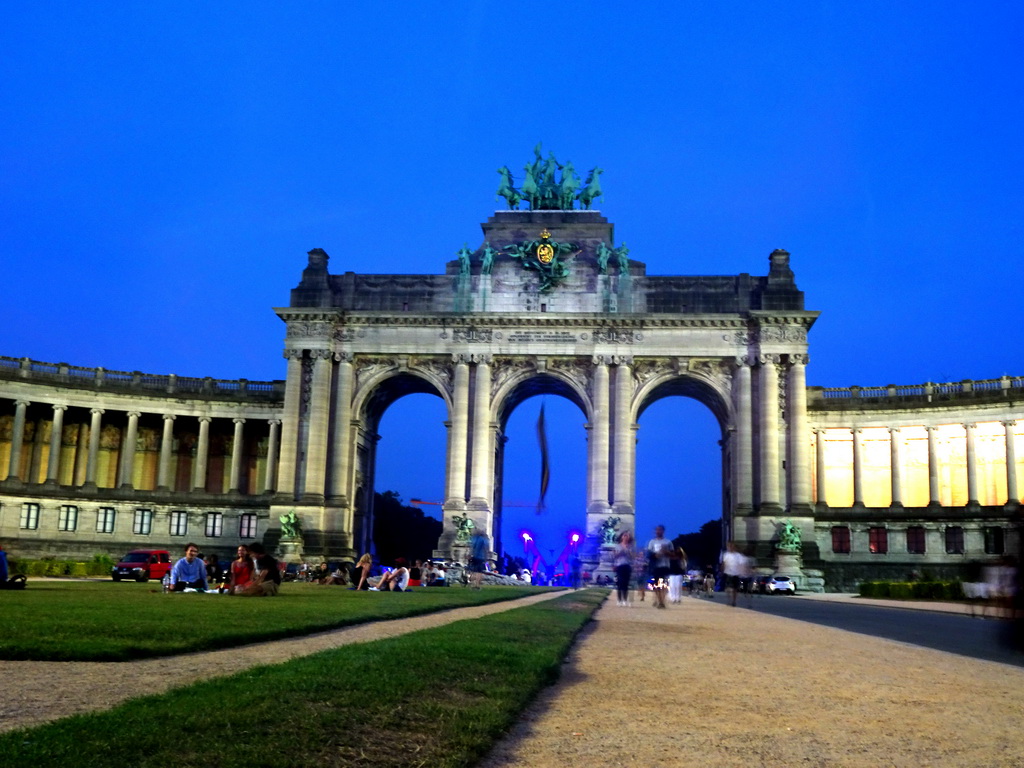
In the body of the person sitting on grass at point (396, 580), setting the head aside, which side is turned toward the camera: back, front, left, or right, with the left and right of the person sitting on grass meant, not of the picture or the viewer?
left

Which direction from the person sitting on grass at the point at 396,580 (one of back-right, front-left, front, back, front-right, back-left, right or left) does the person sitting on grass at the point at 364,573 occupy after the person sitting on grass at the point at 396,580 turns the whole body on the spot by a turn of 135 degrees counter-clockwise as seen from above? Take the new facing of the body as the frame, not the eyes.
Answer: back

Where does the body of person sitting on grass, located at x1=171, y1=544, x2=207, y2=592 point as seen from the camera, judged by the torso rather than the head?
toward the camera

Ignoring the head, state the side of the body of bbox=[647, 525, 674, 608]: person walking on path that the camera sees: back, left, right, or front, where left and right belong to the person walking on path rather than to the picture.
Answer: front

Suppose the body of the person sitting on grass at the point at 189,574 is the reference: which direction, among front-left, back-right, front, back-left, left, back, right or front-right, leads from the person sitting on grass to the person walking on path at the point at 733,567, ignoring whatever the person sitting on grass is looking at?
left

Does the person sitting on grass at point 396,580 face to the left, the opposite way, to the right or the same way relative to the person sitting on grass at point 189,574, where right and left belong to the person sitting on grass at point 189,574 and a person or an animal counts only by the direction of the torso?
to the right

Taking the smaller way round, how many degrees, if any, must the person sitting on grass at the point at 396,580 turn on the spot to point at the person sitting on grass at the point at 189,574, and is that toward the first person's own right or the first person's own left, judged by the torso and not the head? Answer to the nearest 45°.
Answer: approximately 45° to the first person's own left

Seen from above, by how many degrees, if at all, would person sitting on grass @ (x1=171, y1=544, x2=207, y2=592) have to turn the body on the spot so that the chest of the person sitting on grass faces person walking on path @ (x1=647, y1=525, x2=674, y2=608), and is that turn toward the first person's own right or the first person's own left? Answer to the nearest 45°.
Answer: approximately 90° to the first person's own left

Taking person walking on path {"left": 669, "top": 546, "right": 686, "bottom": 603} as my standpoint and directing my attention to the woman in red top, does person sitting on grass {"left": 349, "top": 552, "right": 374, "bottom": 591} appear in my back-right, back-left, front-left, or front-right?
front-right

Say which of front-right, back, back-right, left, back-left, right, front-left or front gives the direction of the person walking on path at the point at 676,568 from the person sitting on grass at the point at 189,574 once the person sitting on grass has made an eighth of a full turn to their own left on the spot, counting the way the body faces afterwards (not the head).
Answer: front-left

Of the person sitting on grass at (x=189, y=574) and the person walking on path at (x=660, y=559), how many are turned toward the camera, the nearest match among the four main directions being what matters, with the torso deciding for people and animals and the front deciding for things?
2
